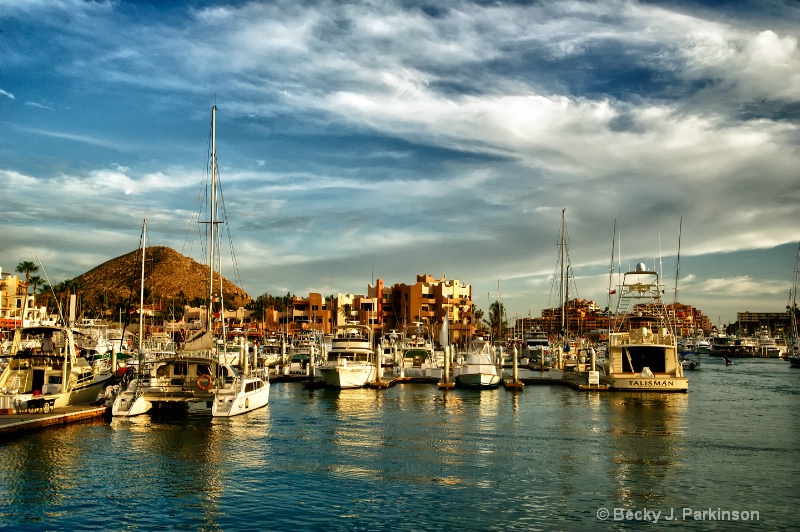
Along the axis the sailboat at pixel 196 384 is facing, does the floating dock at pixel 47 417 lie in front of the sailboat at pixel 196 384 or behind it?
behind

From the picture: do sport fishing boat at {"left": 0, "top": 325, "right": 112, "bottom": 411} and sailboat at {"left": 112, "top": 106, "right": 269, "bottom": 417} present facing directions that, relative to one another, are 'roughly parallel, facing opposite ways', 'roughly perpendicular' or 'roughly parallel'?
roughly parallel

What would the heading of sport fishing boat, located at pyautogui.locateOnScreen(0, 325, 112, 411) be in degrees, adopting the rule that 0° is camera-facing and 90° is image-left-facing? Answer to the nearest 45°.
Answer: approximately 225°

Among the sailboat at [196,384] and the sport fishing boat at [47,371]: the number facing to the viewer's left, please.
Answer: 0

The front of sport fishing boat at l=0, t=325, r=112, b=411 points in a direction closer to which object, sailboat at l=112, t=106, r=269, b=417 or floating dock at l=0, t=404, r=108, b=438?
the sailboat

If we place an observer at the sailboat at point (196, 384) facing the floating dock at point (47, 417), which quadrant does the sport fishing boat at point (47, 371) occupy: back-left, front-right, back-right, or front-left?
front-right

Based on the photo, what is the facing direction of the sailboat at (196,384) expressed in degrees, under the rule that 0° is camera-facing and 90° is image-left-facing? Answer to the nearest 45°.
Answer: approximately 225°

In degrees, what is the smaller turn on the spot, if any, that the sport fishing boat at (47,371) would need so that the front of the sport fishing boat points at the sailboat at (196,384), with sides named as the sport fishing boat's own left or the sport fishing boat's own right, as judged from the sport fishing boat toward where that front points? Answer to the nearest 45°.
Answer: approximately 45° to the sport fishing boat's own right
